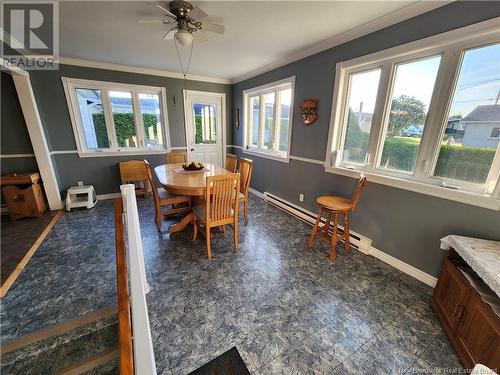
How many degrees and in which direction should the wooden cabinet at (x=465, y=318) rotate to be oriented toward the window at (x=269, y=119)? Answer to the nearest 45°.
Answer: approximately 45° to its right

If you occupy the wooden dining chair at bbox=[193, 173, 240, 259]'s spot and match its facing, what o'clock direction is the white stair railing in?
The white stair railing is roughly at 8 o'clock from the wooden dining chair.

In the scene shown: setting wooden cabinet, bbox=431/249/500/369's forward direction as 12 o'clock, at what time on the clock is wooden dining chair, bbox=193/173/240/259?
The wooden dining chair is roughly at 1 o'clock from the wooden cabinet.

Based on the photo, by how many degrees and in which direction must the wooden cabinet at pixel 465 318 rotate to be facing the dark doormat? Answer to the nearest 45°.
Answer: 0° — it already faces it

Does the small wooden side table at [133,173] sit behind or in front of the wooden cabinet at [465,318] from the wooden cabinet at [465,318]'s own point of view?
in front

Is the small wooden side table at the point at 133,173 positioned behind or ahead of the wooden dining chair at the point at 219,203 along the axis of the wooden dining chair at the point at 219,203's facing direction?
ahead

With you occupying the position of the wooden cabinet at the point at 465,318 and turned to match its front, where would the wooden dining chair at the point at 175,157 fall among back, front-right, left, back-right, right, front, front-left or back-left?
front-right

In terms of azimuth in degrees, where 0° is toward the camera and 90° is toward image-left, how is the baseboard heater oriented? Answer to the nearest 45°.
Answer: approximately 45°

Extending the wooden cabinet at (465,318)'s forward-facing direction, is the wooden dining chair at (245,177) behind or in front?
in front

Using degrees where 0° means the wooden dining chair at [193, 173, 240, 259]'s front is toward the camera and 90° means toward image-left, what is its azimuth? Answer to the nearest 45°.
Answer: approximately 135°

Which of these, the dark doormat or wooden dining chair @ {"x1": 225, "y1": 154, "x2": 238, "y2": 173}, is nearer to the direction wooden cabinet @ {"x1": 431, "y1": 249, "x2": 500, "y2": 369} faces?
the dark doormat
